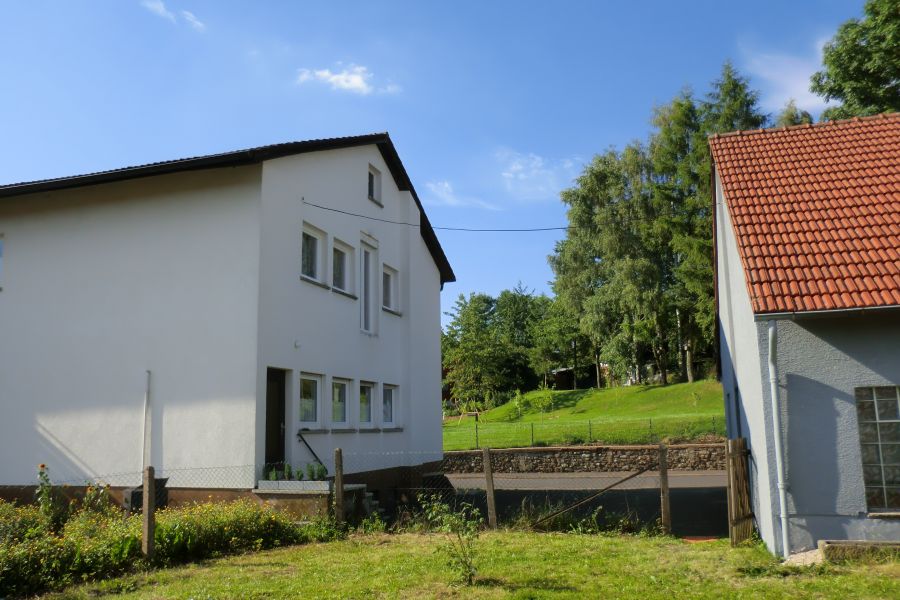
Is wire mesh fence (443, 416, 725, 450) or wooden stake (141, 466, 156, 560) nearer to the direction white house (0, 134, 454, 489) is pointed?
the wooden stake

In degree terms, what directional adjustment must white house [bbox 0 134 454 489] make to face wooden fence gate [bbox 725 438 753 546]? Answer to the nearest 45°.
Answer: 0° — it already faces it

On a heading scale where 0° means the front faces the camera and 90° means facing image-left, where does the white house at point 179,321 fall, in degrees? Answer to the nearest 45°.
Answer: approximately 315°

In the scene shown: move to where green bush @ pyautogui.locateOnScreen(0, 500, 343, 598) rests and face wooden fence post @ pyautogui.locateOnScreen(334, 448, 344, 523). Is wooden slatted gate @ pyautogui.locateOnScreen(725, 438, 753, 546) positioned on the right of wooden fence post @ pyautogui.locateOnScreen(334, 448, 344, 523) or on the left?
right

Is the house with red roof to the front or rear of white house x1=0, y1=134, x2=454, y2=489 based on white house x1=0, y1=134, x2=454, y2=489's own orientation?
to the front

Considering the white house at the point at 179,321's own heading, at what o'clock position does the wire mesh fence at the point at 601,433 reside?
The wire mesh fence is roughly at 9 o'clock from the white house.
